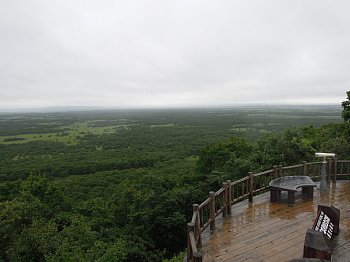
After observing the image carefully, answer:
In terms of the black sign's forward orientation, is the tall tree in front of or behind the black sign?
behind

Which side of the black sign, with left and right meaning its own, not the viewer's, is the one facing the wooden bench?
right

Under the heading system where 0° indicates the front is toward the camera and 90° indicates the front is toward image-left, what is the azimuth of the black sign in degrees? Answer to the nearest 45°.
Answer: approximately 45°
